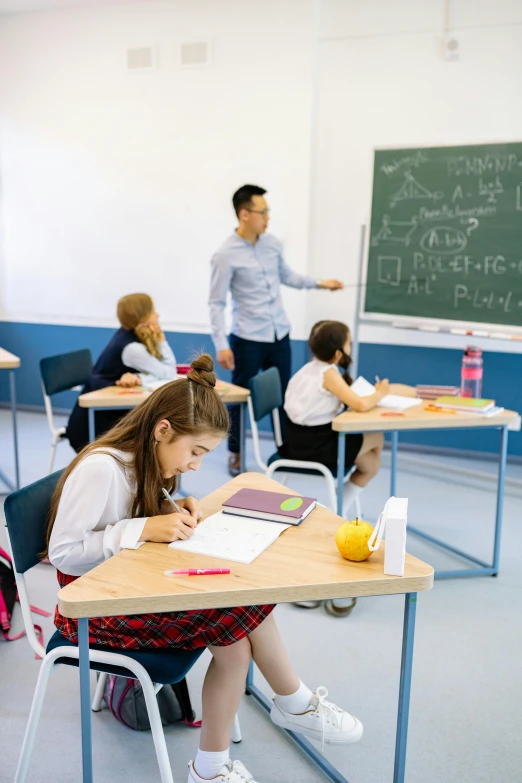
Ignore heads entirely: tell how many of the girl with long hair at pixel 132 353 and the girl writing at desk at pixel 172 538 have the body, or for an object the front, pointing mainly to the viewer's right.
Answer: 2

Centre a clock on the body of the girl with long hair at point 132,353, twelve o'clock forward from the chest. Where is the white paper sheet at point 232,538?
The white paper sheet is roughly at 3 o'clock from the girl with long hair.

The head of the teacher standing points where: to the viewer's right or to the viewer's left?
to the viewer's right

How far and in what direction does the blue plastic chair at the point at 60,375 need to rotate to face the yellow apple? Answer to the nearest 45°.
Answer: approximately 45° to its right

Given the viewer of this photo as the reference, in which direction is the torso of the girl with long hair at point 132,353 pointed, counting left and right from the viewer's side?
facing to the right of the viewer

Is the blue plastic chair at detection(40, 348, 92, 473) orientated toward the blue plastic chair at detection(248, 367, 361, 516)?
yes

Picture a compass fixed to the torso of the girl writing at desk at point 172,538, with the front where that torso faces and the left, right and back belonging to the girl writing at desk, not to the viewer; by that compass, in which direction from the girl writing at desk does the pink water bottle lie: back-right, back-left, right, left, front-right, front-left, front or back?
front-left

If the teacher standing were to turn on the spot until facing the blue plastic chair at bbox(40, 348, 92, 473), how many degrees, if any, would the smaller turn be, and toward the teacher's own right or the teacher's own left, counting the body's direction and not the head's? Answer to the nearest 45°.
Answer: approximately 90° to the teacher's own right

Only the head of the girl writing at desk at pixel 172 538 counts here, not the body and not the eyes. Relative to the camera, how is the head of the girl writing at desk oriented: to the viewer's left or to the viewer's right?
to the viewer's right

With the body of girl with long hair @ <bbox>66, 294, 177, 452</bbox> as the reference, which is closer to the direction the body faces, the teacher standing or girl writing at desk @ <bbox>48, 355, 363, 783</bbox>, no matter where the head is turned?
the teacher standing

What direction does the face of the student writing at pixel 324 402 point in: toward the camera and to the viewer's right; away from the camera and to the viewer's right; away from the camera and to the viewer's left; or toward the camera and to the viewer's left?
away from the camera and to the viewer's right

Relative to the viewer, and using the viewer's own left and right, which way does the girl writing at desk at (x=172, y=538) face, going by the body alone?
facing to the right of the viewer

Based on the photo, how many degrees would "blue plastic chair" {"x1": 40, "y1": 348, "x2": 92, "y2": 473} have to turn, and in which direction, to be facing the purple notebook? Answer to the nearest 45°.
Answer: approximately 45° to its right

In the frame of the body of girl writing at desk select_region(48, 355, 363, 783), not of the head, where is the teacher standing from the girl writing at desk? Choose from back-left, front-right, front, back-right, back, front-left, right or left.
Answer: left
